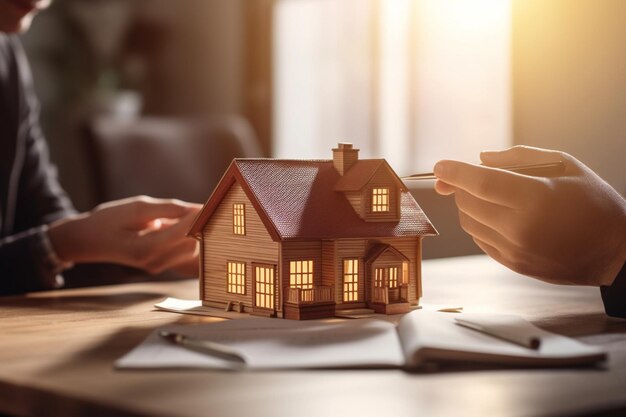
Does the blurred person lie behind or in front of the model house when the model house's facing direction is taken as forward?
behind

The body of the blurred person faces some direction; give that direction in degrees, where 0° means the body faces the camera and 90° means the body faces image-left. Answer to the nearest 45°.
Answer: approximately 270°

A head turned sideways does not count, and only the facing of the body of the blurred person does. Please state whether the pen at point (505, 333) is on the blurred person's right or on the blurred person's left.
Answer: on the blurred person's right

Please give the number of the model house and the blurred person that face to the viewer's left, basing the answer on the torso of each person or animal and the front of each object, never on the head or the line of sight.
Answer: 0
